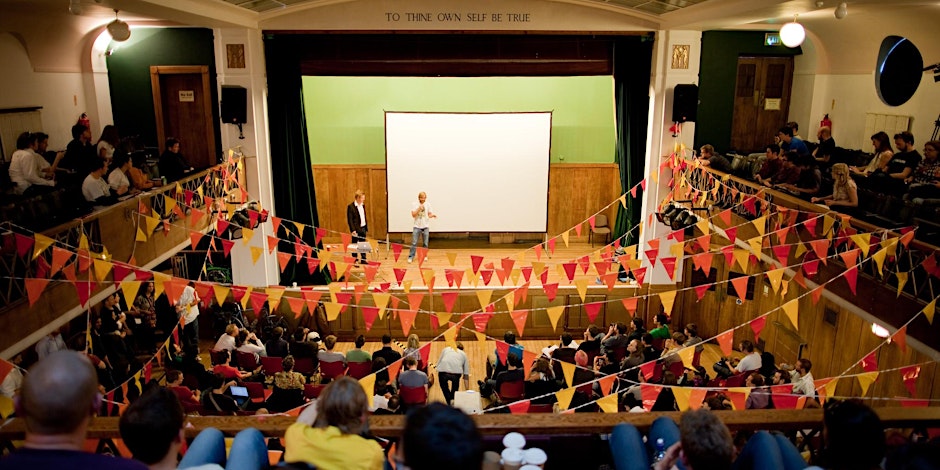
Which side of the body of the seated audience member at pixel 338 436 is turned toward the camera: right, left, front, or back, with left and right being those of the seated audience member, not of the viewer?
back

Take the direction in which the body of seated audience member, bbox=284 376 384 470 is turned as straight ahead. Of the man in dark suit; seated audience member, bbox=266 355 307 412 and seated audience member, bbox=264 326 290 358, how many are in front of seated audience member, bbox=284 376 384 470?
3

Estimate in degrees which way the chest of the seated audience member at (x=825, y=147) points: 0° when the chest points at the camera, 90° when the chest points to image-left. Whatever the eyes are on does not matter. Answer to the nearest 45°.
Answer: approximately 90°

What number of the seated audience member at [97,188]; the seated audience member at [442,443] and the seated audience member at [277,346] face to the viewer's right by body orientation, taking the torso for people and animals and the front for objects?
1

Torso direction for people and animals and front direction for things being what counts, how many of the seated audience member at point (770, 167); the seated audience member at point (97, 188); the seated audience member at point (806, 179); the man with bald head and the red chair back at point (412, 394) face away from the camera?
2

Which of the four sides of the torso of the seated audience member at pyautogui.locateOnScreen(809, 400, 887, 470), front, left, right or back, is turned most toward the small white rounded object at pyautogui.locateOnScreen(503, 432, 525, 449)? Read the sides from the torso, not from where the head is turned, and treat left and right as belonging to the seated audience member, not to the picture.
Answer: left

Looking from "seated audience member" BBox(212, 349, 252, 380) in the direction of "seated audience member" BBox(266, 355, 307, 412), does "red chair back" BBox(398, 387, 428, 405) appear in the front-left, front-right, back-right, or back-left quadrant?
front-left

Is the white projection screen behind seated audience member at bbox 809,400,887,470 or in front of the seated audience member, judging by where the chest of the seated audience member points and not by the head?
in front

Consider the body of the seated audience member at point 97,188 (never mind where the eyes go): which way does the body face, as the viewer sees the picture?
to the viewer's right

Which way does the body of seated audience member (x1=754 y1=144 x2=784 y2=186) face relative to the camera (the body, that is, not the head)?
to the viewer's left

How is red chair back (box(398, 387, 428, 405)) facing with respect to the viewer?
away from the camera

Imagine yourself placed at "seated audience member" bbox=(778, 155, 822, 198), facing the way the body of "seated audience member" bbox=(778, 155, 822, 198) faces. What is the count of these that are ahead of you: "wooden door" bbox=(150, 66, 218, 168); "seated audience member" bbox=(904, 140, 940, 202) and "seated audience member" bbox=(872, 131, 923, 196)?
1

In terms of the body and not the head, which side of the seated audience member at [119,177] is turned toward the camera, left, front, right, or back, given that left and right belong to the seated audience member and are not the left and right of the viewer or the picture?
right

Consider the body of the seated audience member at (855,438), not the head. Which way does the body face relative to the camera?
away from the camera

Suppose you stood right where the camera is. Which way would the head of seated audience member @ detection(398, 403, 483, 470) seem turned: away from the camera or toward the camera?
away from the camera

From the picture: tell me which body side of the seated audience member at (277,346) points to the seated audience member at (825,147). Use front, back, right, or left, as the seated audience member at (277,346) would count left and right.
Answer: right

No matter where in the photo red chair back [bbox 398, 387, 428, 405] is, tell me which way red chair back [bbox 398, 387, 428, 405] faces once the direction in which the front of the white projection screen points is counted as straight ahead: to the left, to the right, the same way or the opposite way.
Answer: the opposite way

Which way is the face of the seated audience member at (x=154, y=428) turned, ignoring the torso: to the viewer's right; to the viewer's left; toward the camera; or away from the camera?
away from the camera

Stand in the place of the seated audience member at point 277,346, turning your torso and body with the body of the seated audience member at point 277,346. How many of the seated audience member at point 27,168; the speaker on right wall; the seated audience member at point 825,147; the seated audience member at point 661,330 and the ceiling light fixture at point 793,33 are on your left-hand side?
1

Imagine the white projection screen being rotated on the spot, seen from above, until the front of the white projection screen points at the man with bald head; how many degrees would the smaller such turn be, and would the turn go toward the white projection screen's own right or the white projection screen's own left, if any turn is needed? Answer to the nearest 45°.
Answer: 0° — it already faces them

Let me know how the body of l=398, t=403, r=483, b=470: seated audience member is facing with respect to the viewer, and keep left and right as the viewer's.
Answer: facing away from the viewer

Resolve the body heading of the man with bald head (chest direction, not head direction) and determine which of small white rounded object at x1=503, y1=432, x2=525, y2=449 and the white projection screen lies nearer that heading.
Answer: the white projection screen

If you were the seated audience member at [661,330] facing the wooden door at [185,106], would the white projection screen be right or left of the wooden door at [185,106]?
right
